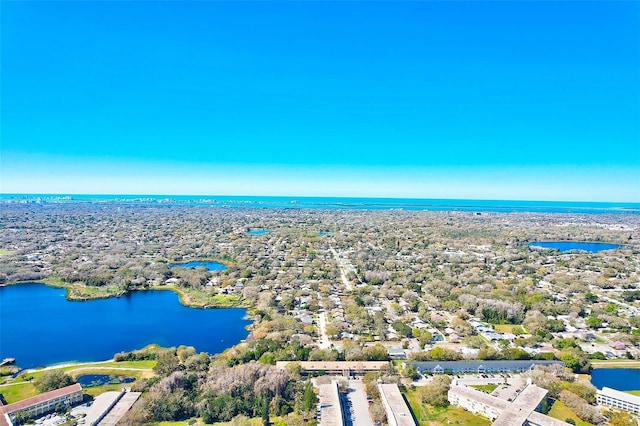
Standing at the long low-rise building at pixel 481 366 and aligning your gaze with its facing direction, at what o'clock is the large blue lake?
The large blue lake is roughly at 3 o'clock from the long low-rise building.

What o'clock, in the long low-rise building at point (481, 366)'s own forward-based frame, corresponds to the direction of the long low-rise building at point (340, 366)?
the long low-rise building at point (340, 366) is roughly at 2 o'clock from the long low-rise building at point (481, 366).

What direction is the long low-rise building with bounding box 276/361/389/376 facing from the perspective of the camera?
toward the camera

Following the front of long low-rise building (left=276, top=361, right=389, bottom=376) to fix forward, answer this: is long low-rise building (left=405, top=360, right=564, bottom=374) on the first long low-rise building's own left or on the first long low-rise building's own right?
on the first long low-rise building's own left

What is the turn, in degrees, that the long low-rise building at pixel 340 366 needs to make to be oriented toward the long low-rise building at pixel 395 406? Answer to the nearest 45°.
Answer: approximately 45° to its left

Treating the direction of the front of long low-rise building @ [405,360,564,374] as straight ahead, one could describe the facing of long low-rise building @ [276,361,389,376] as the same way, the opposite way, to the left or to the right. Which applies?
the same way

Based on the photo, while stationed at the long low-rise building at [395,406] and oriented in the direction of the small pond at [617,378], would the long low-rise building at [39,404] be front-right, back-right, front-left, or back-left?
back-left

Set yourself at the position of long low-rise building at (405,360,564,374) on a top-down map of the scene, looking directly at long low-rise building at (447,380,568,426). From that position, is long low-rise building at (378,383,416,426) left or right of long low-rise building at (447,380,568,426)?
right

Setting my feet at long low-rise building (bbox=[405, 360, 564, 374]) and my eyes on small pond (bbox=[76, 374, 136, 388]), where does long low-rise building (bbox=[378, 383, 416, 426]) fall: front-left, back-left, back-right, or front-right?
front-left

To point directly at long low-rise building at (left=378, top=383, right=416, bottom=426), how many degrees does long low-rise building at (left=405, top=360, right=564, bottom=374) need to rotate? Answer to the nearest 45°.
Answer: approximately 45° to its right

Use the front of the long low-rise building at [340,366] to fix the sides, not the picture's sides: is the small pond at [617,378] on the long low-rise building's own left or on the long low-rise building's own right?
on the long low-rise building's own left

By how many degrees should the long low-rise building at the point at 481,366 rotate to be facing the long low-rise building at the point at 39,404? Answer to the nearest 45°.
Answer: approximately 45° to its right

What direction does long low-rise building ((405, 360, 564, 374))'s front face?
toward the camera

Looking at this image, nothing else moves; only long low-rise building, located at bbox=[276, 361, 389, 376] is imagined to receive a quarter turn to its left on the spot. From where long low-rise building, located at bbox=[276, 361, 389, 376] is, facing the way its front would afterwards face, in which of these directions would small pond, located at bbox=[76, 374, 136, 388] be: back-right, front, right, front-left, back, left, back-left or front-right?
back
